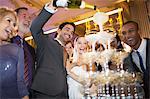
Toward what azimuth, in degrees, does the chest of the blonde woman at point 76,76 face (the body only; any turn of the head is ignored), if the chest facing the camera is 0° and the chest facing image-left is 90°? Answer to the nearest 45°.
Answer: approximately 315°

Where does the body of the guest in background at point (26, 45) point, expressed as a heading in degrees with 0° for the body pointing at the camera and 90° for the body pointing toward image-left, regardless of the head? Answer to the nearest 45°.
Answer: approximately 315°

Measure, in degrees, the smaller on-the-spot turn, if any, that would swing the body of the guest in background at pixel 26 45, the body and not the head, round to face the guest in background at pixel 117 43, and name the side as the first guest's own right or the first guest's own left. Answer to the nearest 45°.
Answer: approximately 45° to the first guest's own left
